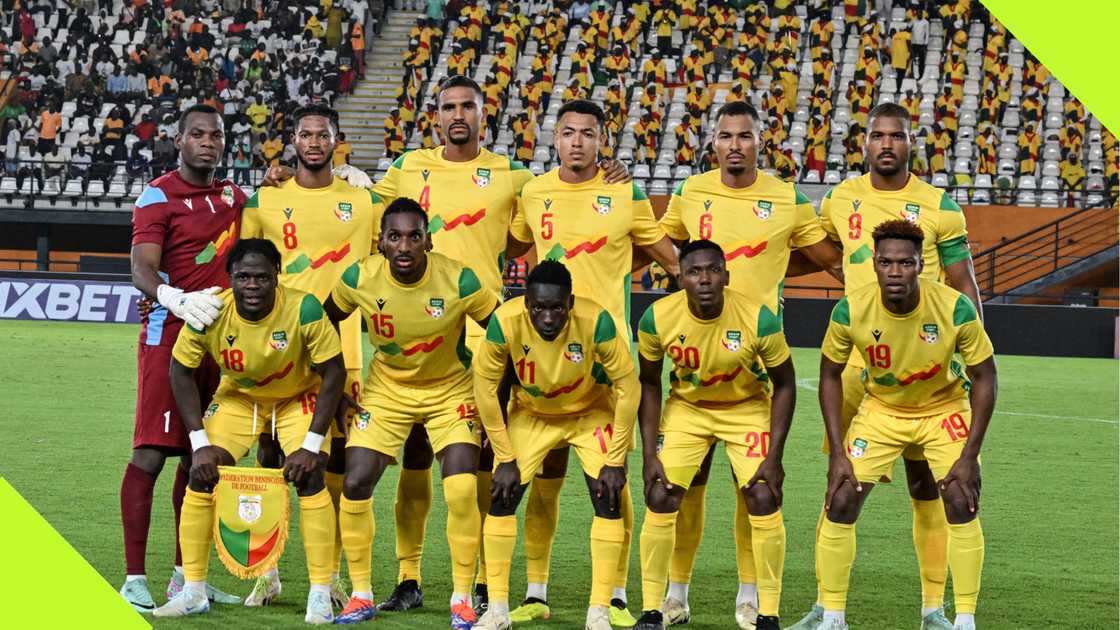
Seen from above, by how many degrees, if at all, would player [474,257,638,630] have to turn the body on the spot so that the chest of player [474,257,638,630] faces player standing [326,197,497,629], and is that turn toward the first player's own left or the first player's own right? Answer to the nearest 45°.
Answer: approximately 90° to the first player's own right

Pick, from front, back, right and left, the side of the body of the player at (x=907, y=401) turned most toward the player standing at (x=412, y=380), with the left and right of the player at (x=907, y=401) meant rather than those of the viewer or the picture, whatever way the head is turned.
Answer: right

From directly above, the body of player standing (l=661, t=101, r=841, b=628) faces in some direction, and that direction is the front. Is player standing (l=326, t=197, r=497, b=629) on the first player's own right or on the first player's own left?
on the first player's own right

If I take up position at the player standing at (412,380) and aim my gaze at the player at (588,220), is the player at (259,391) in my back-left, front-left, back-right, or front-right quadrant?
back-left

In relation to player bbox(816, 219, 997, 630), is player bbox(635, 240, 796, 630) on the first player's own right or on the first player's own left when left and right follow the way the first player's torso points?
on the first player's own right
